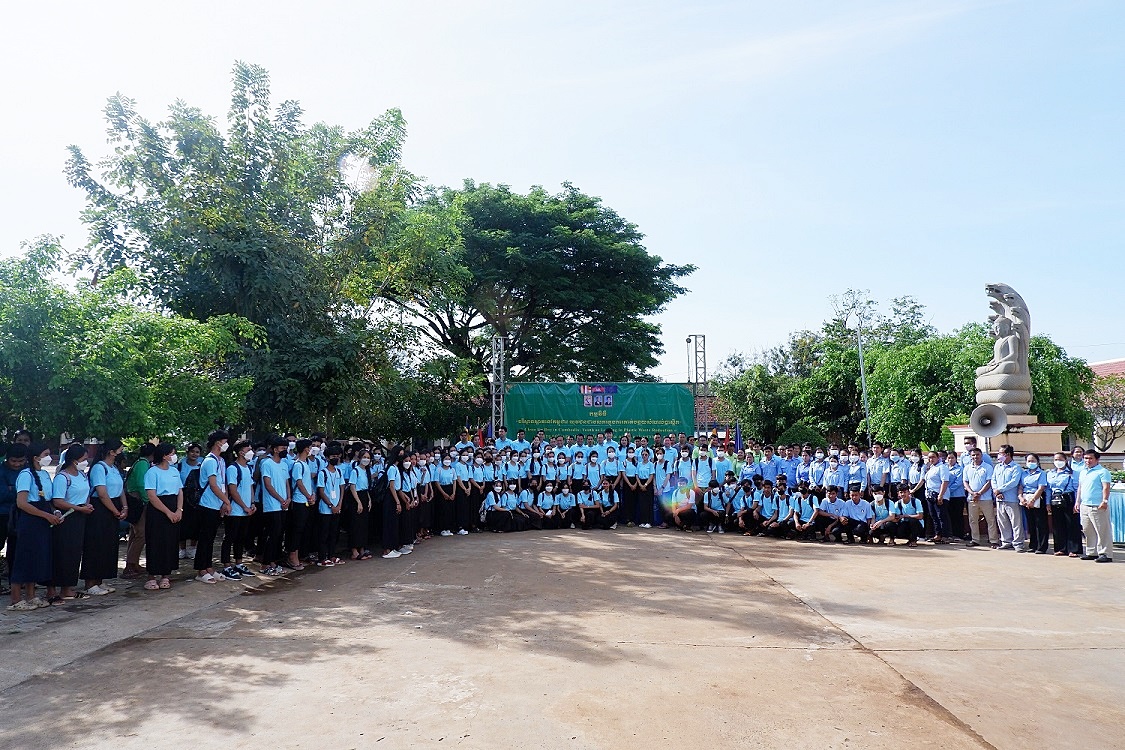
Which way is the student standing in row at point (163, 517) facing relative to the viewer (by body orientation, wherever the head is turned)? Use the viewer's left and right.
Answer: facing the viewer and to the right of the viewer

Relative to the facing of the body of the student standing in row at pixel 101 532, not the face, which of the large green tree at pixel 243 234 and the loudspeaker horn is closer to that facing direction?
the loudspeaker horn

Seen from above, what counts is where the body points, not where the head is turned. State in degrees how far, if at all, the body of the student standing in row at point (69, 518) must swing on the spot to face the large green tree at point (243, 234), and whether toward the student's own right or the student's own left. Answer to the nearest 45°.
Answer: approximately 90° to the student's own left

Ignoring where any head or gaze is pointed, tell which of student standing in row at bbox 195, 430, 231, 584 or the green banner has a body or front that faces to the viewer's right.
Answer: the student standing in row

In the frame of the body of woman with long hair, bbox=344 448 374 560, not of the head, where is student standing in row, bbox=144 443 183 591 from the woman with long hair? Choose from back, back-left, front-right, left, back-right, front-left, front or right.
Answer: right

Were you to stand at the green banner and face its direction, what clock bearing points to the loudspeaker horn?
The loudspeaker horn is roughly at 10 o'clock from the green banner.

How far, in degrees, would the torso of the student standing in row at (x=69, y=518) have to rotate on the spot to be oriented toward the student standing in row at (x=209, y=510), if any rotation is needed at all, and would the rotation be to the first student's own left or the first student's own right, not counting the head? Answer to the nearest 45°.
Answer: approximately 90° to the first student's own left

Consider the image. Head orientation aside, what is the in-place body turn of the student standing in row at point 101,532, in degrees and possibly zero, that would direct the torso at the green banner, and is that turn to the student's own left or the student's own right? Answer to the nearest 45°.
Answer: approximately 90° to the student's own left

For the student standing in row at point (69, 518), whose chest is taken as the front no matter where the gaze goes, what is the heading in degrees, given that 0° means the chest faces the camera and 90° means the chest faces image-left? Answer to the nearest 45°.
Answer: approximately 315°

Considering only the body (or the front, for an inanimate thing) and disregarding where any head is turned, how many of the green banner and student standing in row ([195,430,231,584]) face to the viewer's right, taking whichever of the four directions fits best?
1

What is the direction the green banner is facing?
toward the camera
